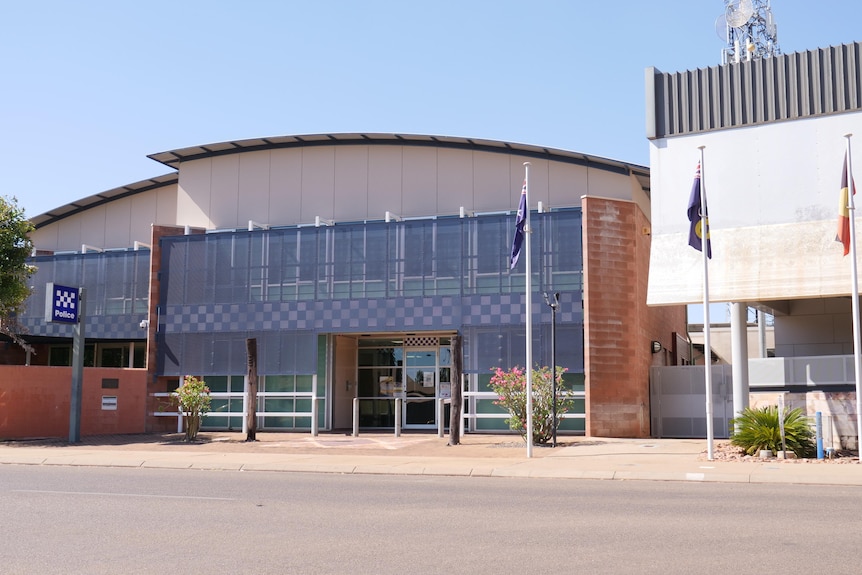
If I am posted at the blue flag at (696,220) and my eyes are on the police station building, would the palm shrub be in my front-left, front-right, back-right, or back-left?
back-right

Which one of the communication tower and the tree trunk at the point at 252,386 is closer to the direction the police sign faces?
the tree trunk

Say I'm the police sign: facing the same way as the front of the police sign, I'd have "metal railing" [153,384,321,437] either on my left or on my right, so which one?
on my left

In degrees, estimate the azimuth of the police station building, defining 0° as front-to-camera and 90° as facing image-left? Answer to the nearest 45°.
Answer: approximately 0°

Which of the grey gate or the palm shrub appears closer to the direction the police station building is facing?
the palm shrub

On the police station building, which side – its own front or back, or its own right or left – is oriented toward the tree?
right

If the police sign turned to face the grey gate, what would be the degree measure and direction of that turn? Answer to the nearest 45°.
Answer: approximately 45° to its left
